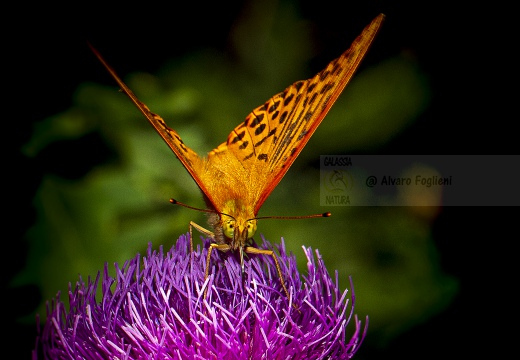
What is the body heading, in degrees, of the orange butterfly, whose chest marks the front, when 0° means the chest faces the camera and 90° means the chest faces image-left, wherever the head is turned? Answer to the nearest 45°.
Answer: approximately 0°
